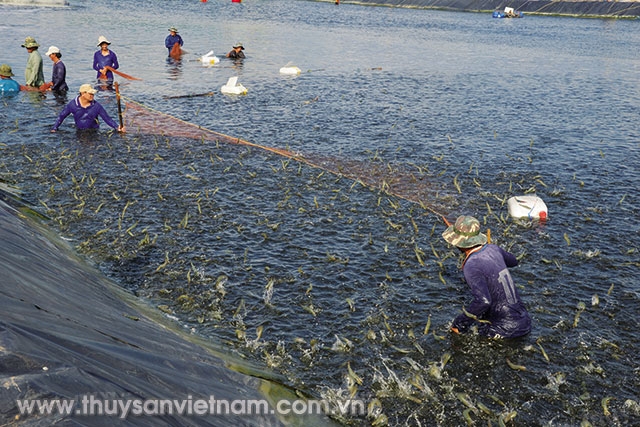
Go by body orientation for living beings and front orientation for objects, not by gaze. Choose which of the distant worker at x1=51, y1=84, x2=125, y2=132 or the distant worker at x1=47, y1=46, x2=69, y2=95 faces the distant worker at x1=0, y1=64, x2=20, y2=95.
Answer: the distant worker at x1=47, y1=46, x2=69, y2=95

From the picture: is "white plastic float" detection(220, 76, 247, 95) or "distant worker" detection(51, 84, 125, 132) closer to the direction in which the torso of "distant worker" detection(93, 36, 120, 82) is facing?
the distant worker

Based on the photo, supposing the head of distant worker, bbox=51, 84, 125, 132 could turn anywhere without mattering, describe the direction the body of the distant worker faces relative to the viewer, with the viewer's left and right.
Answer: facing the viewer

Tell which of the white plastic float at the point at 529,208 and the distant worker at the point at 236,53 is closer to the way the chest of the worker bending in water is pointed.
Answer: the distant worker

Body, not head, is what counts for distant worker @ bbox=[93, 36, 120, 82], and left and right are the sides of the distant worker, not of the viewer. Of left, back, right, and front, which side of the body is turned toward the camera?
front

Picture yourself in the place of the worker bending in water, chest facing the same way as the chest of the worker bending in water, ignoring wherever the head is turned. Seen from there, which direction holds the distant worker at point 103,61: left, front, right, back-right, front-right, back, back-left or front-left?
front

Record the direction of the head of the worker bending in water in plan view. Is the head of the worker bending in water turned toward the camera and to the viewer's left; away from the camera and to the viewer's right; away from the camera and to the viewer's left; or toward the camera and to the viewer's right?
away from the camera and to the viewer's left

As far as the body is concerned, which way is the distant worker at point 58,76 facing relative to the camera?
to the viewer's left

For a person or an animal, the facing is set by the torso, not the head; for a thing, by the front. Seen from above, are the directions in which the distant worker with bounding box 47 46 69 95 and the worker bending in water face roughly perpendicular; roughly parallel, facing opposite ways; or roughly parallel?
roughly perpendicular

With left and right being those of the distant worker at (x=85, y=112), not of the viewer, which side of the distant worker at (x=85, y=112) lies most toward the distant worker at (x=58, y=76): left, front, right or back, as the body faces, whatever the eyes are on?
back

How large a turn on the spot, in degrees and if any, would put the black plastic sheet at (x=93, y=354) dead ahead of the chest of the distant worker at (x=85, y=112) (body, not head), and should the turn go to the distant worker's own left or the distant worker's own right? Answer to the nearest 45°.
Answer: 0° — they already face it
